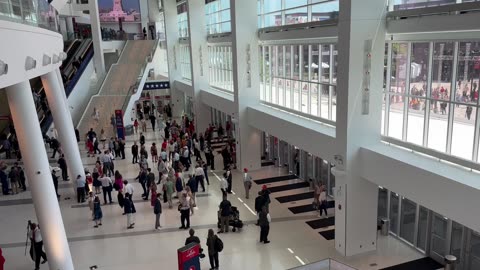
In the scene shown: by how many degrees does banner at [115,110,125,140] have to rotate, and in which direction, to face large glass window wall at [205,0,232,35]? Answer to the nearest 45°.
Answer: approximately 90° to its left

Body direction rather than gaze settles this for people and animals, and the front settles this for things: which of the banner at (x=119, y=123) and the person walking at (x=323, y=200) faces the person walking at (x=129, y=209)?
the banner

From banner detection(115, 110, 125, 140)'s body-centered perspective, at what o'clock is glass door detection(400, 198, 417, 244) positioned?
The glass door is roughly at 11 o'clock from the banner.

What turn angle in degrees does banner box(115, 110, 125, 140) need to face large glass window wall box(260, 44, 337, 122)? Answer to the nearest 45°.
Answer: approximately 45° to its left

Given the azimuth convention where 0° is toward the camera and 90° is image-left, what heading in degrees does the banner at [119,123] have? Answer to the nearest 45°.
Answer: approximately 0°
